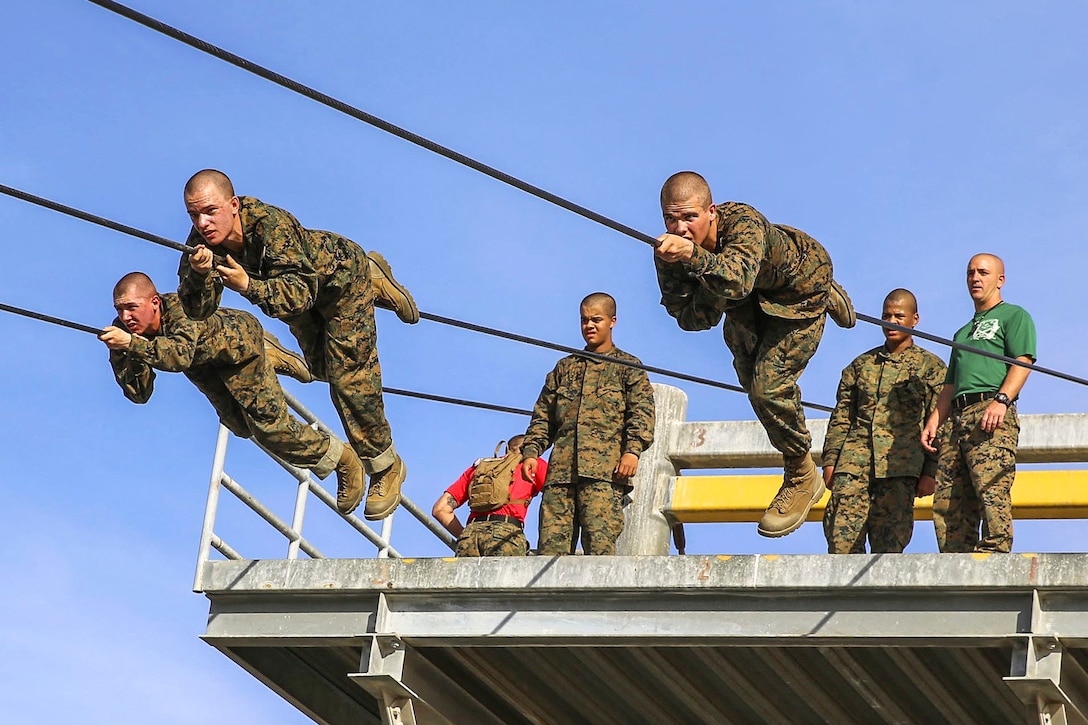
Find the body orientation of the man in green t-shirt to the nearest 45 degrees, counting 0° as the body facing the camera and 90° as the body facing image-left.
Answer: approximately 45°

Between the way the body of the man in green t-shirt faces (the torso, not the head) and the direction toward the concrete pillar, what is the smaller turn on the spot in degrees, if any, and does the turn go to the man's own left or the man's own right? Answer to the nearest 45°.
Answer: approximately 90° to the man's own right
